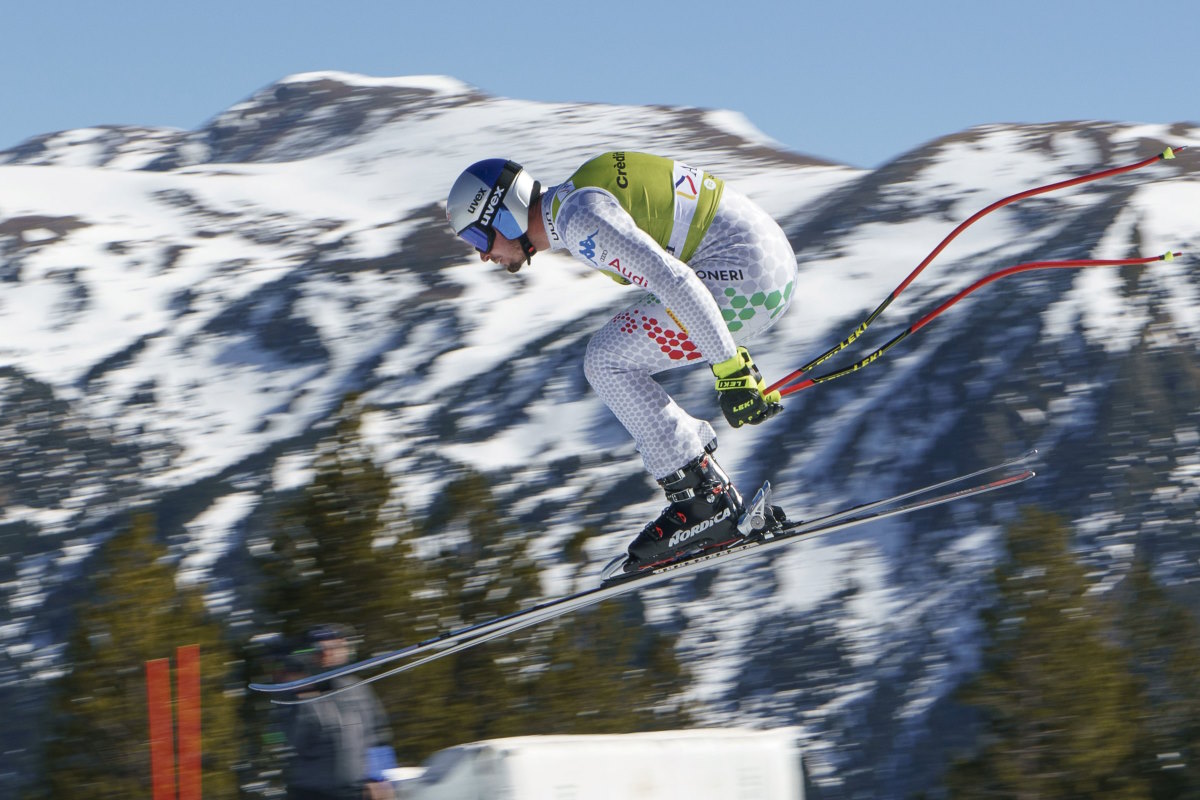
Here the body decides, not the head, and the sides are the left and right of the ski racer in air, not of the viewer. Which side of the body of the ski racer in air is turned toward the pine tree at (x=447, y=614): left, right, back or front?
right

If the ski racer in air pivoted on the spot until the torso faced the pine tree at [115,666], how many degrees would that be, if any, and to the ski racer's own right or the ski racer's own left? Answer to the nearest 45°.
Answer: approximately 45° to the ski racer's own right

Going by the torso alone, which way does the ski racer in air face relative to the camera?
to the viewer's left

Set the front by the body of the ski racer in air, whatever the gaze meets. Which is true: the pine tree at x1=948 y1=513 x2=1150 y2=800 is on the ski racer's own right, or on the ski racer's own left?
on the ski racer's own right

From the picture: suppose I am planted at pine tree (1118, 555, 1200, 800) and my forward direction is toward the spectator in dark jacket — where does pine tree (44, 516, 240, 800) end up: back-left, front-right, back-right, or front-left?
front-right

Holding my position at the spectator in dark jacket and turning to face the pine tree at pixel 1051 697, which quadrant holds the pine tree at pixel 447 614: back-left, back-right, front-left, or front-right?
front-left
